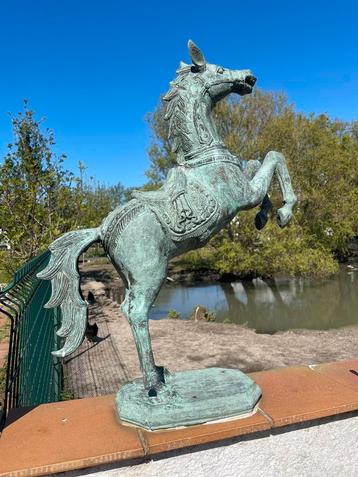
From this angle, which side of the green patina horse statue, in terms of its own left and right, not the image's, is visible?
right

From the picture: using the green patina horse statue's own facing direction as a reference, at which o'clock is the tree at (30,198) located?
The tree is roughly at 8 o'clock from the green patina horse statue.

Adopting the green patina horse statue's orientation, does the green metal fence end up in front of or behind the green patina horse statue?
behind

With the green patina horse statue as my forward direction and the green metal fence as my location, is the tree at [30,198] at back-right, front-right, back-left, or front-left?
back-left
